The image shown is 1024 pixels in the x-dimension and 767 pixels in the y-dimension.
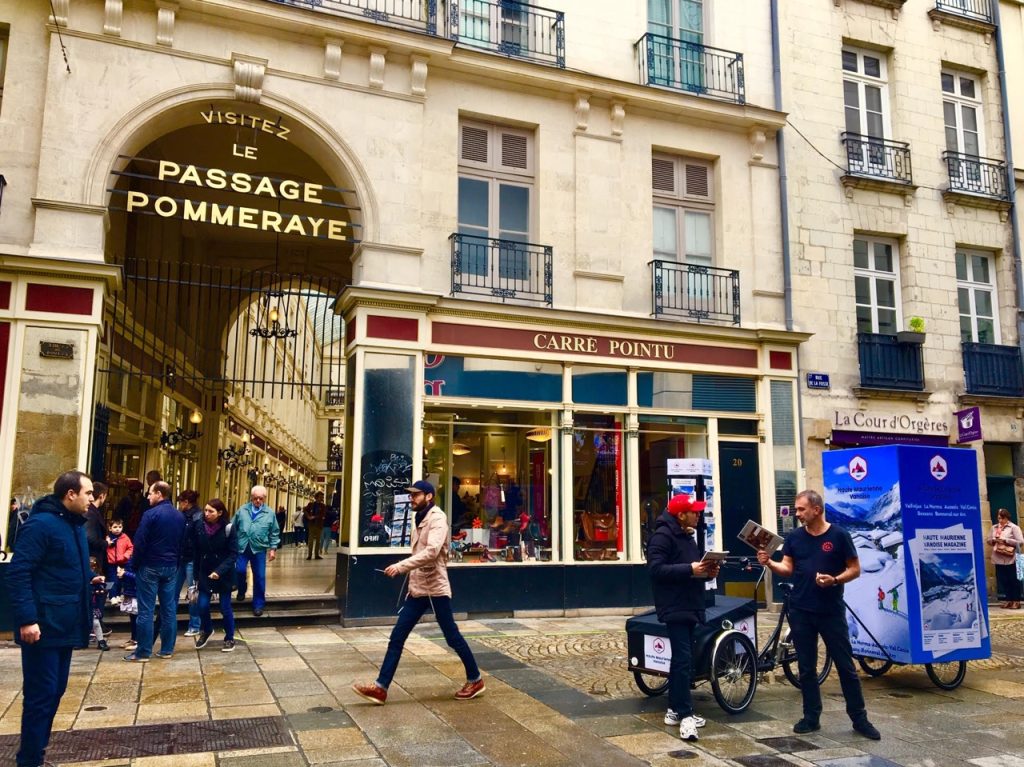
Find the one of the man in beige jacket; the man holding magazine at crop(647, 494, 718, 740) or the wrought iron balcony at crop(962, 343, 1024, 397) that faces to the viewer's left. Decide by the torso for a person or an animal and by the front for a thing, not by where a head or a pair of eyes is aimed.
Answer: the man in beige jacket

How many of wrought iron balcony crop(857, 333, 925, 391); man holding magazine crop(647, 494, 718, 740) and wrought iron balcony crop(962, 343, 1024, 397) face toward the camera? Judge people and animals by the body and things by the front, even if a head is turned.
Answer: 2

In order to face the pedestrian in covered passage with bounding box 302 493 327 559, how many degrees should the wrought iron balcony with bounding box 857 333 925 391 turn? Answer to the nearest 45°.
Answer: approximately 90° to its right

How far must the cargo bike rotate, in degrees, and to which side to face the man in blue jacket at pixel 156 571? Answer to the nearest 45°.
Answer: approximately 45° to its right

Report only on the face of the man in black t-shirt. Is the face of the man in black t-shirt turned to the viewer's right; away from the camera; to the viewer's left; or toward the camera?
to the viewer's left

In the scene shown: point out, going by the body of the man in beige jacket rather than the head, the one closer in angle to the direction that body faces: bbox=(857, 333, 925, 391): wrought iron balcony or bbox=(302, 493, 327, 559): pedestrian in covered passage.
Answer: the pedestrian in covered passage

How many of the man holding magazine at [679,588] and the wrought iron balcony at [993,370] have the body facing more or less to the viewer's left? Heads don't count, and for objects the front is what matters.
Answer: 0

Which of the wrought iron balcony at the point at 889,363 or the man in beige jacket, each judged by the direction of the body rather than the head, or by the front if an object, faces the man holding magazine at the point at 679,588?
the wrought iron balcony

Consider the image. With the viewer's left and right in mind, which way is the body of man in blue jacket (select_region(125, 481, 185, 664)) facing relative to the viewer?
facing away from the viewer and to the left of the viewer

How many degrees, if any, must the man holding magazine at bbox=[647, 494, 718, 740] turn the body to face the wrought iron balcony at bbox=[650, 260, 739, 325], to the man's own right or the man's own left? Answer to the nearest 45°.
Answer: approximately 90° to the man's own left

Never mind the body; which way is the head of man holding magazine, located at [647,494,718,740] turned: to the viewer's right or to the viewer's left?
to the viewer's right

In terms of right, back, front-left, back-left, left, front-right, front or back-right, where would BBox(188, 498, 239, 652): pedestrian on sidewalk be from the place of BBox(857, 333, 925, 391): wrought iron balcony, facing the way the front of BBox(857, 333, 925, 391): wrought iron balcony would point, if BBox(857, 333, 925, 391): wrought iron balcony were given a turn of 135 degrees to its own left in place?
back

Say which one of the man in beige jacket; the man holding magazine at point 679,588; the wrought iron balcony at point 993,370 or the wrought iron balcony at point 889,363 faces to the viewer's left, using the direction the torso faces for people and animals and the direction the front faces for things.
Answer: the man in beige jacket

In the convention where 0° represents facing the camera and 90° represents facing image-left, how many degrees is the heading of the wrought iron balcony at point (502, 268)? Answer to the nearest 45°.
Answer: approximately 45°
